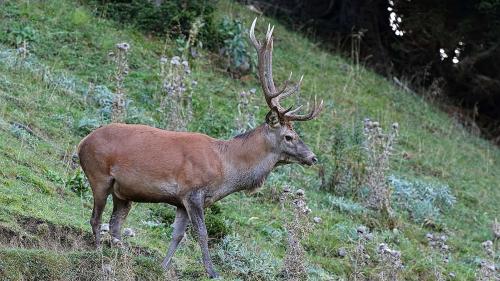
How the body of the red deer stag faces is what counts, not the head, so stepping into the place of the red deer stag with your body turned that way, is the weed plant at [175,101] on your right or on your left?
on your left

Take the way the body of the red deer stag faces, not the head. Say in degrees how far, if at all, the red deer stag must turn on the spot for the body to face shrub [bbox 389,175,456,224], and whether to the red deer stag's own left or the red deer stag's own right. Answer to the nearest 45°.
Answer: approximately 45° to the red deer stag's own left

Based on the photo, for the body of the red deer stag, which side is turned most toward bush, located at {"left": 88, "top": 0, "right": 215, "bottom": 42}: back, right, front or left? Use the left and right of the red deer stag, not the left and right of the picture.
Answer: left

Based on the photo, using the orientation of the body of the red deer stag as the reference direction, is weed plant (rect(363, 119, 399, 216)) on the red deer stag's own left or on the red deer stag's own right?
on the red deer stag's own left

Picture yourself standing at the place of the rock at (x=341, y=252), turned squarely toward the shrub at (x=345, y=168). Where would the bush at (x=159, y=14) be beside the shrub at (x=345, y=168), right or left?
left

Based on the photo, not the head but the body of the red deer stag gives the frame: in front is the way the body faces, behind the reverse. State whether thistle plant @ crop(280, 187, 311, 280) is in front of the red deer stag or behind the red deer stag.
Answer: in front

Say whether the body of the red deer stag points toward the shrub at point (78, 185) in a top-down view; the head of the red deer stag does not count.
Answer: no

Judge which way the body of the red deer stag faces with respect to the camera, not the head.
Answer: to the viewer's right

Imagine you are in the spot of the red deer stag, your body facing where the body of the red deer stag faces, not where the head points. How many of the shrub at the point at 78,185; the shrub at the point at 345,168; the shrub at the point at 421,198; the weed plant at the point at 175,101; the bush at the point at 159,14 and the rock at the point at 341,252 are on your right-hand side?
0

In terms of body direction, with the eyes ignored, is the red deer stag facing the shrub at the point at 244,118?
no

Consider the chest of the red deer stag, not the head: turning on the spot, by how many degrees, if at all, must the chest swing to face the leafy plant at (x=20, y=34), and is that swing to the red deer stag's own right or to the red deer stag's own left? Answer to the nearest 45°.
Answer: approximately 135° to the red deer stag's own left
